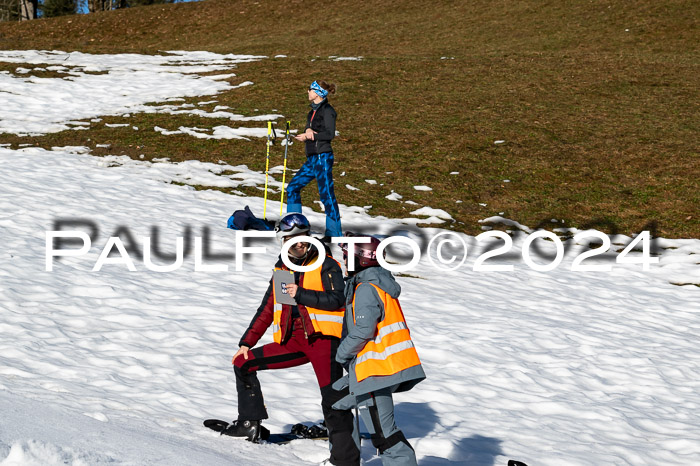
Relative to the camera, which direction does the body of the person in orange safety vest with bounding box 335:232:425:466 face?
to the viewer's left

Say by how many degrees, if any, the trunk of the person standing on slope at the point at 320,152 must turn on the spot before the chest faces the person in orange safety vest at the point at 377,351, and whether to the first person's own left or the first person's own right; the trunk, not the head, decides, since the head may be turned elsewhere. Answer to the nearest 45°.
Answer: approximately 90° to the first person's own left

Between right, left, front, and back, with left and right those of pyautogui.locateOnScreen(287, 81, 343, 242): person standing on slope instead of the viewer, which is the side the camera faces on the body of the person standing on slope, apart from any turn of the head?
left

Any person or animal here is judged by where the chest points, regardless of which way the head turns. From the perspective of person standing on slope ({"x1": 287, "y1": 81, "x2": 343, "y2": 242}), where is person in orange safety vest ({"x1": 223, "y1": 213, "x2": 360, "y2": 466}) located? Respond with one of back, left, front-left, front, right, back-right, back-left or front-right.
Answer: left

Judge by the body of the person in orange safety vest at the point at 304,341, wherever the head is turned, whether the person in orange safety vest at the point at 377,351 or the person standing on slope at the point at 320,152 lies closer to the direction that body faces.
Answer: the person in orange safety vest

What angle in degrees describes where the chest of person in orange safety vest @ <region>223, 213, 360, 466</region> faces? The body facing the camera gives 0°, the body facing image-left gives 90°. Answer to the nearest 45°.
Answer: approximately 45°

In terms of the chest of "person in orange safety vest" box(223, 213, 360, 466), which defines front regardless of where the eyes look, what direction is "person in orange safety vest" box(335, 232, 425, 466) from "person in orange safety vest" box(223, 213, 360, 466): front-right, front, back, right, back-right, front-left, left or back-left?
left
